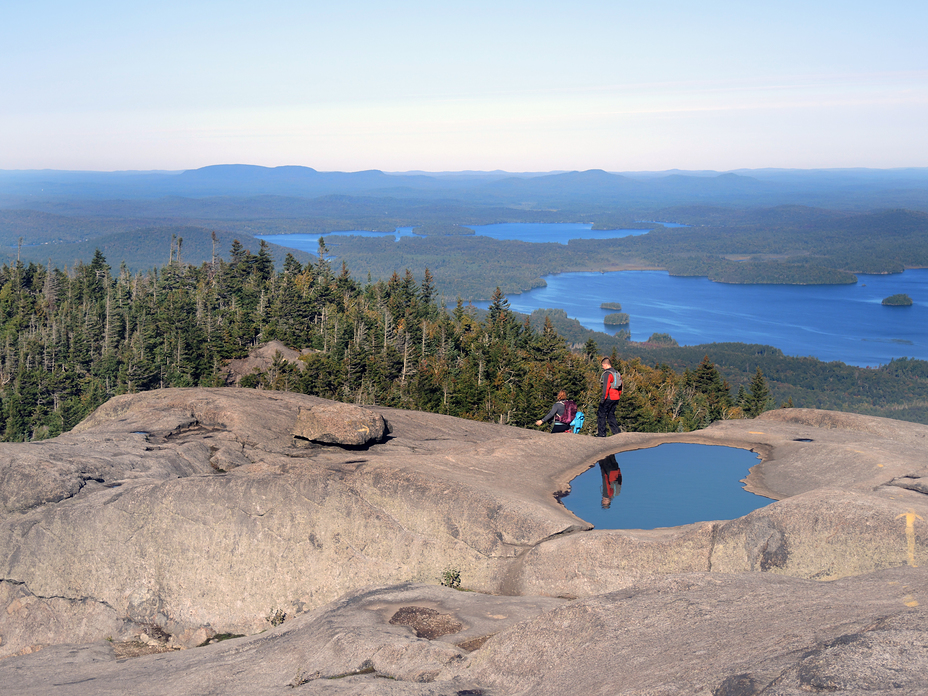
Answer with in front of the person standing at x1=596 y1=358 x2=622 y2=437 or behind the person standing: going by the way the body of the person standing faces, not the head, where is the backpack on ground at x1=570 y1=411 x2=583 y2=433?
in front

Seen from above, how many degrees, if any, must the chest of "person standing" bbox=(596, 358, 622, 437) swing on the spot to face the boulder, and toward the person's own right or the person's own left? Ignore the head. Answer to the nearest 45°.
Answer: approximately 45° to the person's own left

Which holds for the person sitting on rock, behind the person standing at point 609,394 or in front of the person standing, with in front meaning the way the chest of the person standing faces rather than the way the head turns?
in front
